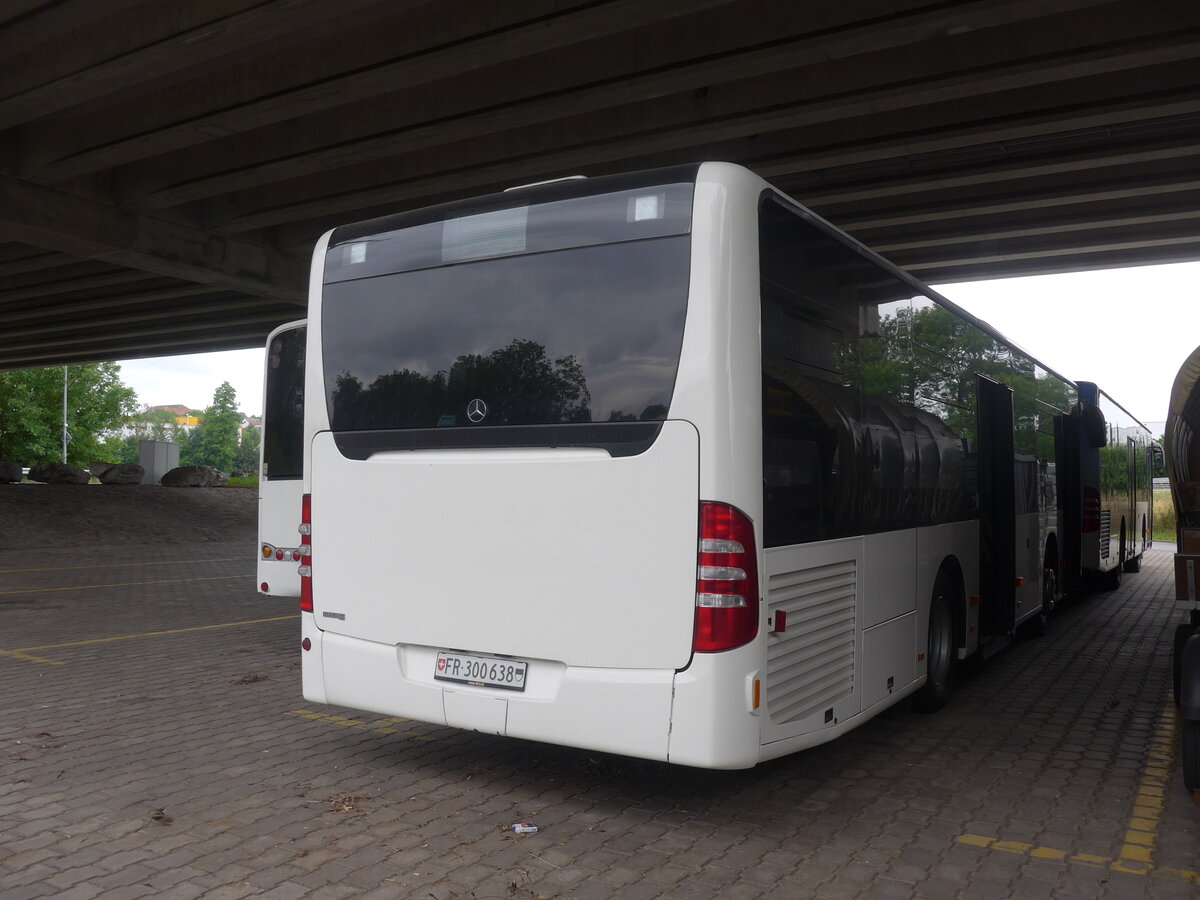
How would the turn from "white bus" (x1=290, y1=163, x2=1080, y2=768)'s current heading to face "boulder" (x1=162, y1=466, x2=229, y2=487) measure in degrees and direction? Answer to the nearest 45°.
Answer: approximately 90° to its left

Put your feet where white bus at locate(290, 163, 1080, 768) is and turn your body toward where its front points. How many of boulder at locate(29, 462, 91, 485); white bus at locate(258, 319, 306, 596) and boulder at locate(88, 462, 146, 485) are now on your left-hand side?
3

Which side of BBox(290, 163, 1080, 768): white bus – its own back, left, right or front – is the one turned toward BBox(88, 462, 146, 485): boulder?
left

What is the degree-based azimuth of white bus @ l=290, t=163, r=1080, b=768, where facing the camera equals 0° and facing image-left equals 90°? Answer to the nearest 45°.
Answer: approximately 225°

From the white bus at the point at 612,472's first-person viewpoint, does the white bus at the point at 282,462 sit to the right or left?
on its left

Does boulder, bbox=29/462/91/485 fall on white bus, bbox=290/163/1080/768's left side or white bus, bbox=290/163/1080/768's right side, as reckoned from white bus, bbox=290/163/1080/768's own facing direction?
on its left
